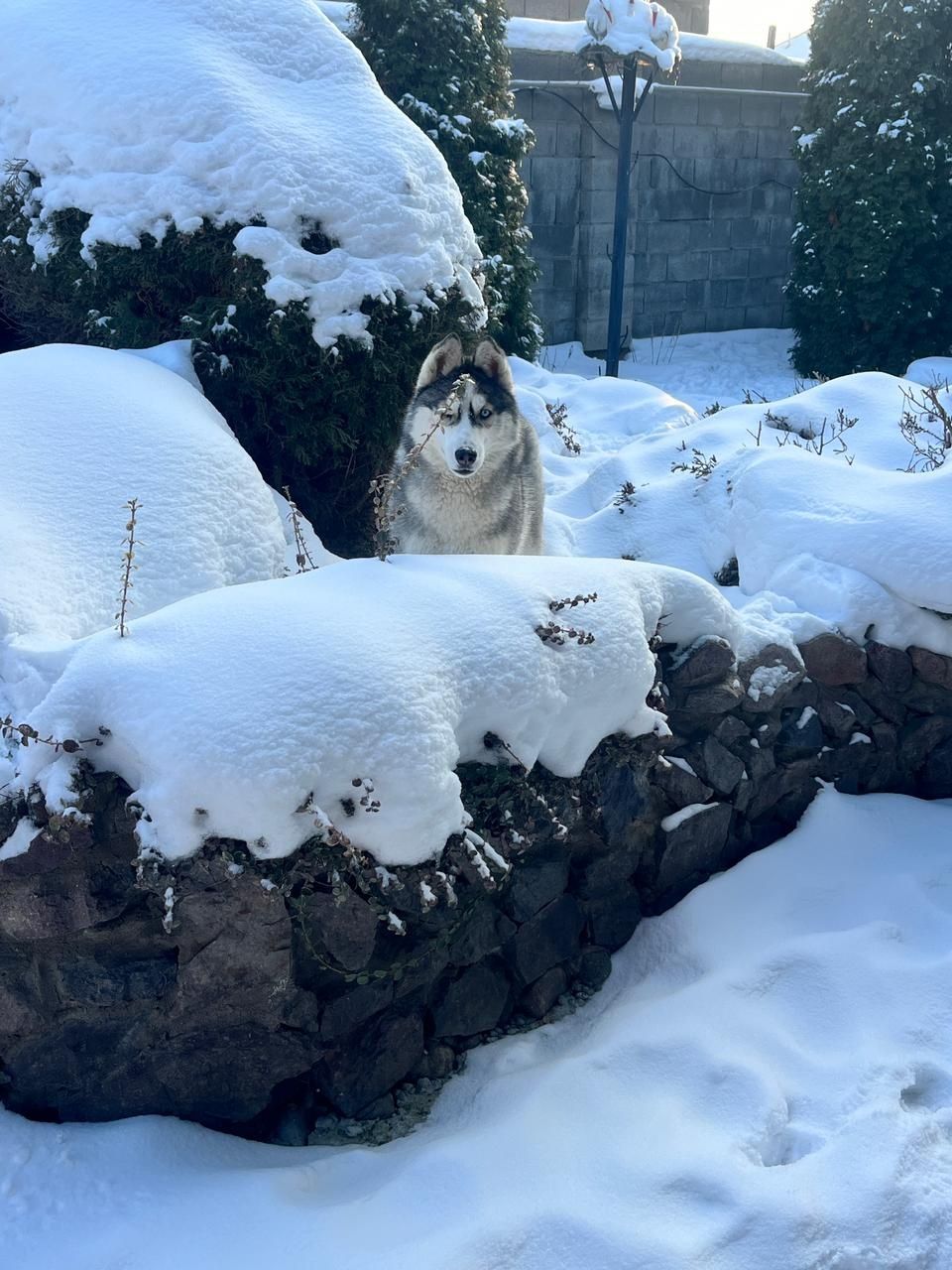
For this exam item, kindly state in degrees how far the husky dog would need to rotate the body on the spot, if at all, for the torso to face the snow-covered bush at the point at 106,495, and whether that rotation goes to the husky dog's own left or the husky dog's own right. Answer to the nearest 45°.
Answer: approximately 45° to the husky dog's own right

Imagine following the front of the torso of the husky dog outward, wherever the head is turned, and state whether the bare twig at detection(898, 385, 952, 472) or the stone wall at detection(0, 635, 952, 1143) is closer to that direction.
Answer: the stone wall

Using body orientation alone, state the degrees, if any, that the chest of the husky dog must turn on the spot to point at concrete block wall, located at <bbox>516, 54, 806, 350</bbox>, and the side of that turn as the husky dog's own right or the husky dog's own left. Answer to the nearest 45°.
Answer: approximately 180°

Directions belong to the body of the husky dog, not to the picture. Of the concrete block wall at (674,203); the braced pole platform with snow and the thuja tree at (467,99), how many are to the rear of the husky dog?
3

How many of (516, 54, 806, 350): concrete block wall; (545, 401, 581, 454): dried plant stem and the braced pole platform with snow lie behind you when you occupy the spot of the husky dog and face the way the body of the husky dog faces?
3

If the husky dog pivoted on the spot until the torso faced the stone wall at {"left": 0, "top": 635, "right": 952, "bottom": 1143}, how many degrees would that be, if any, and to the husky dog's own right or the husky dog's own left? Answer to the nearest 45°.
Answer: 0° — it already faces it

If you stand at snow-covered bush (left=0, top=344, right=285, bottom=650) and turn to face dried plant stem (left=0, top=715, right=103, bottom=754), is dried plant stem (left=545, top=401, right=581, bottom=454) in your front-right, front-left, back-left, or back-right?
back-left

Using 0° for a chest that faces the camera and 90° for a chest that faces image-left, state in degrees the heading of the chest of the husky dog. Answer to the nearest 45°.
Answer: approximately 0°

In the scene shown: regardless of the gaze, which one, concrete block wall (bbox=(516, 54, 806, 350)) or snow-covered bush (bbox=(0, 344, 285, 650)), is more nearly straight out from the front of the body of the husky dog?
the snow-covered bush

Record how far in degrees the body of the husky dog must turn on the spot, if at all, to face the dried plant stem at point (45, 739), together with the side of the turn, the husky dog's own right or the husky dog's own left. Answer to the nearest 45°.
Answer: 0° — it already faces it

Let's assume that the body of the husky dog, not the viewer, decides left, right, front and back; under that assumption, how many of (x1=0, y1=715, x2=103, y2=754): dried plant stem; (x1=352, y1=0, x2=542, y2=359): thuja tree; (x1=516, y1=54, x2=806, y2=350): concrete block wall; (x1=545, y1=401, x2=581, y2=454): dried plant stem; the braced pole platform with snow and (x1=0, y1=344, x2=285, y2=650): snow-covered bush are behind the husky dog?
4
